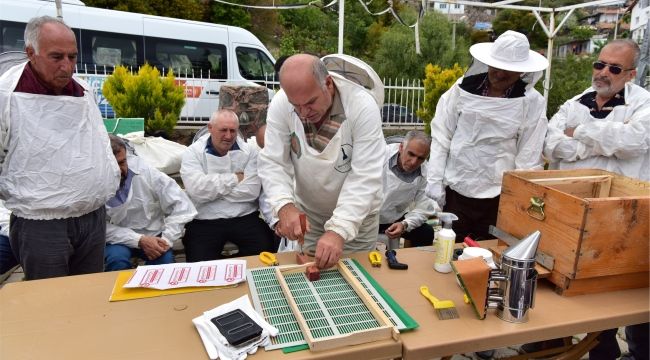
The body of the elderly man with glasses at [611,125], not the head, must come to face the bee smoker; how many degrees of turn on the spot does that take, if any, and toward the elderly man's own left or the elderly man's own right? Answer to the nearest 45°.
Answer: approximately 45° to the elderly man's own left

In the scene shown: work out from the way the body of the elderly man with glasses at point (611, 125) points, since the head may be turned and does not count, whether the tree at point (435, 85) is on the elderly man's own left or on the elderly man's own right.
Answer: on the elderly man's own right

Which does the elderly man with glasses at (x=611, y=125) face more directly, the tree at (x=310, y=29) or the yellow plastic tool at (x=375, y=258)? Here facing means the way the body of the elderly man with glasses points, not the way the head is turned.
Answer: the yellow plastic tool

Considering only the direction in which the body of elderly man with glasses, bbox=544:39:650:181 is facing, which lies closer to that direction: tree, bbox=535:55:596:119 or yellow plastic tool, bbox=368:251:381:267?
the yellow plastic tool

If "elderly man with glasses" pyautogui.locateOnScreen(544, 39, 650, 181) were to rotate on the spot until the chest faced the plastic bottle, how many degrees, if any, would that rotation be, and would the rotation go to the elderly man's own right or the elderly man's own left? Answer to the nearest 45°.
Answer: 0° — they already face it

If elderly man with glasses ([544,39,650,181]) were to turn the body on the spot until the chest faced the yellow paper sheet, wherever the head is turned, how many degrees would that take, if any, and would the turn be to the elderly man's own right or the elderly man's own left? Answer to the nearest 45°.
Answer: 0° — they already face it

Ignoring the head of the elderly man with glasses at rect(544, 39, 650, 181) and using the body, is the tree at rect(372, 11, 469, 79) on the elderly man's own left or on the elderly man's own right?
on the elderly man's own right

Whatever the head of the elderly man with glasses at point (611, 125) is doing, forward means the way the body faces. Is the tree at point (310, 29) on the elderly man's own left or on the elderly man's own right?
on the elderly man's own right

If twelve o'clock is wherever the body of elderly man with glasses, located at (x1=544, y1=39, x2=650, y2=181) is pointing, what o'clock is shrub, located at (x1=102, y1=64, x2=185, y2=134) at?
The shrub is roughly at 2 o'clock from the elderly man with glasses.

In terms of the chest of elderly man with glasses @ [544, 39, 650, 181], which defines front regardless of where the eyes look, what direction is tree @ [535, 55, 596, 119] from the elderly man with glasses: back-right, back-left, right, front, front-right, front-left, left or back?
back-right

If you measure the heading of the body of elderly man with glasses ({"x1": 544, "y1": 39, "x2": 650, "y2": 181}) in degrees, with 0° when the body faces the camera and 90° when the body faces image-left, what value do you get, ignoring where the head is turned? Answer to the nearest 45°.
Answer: approximately 45°
